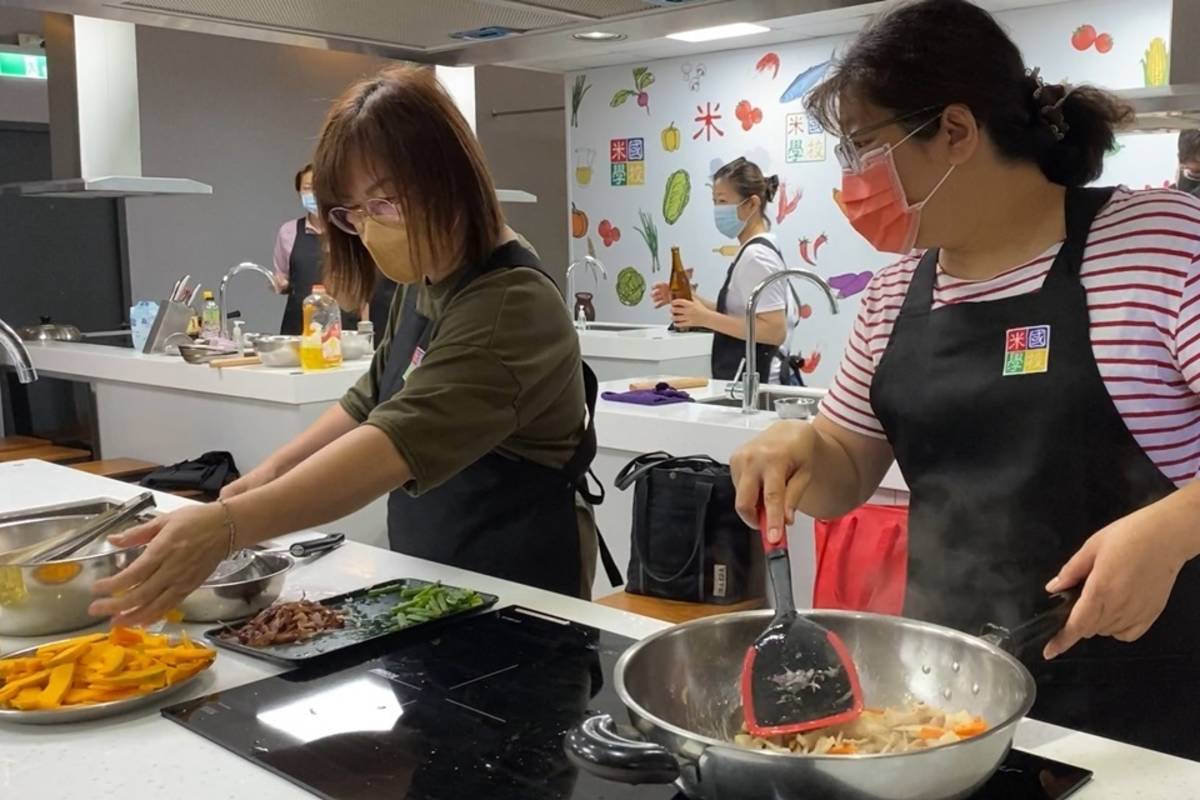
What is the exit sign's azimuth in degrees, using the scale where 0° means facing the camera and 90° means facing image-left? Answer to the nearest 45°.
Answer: approximately 0°

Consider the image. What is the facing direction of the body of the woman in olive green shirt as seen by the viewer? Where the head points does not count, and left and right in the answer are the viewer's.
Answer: facing the viewer and to the left of the viewer

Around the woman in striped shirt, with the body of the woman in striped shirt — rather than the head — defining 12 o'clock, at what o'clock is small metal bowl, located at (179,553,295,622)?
The small metal bowl is roughly at 1 o'clock from the woman in striped shirt.

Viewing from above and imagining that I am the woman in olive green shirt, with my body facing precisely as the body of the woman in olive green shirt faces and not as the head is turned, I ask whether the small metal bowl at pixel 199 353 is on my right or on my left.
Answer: on my right

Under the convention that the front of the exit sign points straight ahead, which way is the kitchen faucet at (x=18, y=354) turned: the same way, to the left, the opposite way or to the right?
to the left

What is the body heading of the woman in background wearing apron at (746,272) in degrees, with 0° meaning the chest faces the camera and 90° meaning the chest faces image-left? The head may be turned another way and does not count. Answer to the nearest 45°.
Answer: approximately 90°

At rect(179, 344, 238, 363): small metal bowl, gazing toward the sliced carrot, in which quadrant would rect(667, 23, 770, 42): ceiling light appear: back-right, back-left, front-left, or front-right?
back-left

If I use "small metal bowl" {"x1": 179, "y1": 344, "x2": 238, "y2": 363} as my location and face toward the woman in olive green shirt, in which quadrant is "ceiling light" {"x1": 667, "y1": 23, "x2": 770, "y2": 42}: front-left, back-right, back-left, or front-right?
back-left

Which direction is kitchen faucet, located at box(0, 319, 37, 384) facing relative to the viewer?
to the viewer's right

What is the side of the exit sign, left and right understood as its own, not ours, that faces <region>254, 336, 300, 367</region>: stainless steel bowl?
front

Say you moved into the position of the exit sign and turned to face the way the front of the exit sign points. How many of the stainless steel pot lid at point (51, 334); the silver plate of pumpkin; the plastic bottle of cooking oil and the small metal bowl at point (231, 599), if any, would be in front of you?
4

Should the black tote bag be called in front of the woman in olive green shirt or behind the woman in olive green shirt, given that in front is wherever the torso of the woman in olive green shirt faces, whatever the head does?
behind

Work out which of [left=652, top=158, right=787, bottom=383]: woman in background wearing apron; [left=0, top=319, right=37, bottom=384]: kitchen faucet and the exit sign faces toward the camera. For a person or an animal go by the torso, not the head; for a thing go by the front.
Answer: the exit sign

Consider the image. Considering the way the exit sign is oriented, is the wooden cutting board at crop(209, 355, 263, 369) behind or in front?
in front
